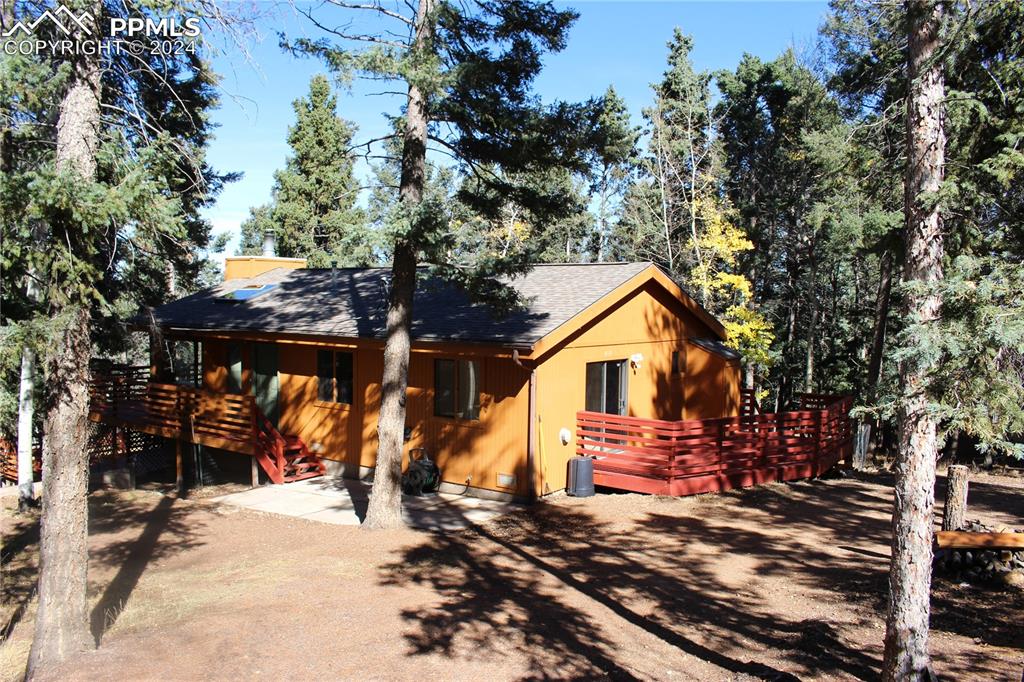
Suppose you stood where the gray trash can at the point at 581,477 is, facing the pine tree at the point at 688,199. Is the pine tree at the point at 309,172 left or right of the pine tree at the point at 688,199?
left

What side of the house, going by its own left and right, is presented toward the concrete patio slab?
front

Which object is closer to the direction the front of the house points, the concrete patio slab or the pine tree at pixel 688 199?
the concrete patio slab

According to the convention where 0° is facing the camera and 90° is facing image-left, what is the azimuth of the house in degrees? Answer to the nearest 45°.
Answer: approximately 45°

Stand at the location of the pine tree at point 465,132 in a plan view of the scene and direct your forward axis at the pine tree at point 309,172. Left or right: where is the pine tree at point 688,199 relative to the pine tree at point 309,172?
right

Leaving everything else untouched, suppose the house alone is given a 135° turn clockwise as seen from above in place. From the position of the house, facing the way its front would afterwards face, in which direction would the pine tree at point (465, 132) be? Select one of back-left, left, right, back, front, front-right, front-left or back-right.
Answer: back

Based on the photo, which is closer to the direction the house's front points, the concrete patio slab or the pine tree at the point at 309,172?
the concrete patio slab

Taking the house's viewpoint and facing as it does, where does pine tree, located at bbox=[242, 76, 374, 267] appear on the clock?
The pine tree is roughly at 4 o'clock from the house.

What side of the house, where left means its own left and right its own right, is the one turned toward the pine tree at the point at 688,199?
back

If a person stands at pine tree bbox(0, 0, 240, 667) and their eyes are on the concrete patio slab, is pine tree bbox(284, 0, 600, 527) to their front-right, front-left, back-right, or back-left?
front-right
